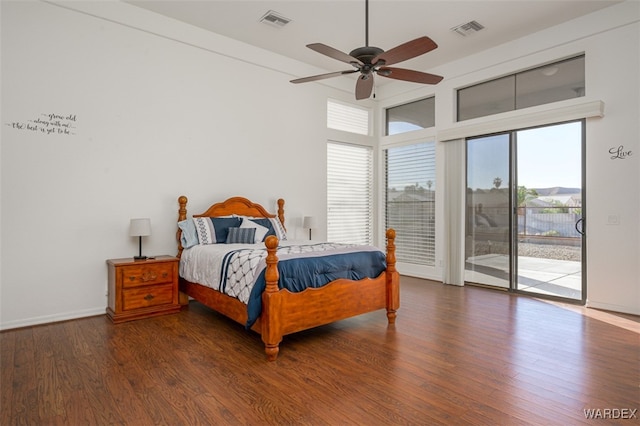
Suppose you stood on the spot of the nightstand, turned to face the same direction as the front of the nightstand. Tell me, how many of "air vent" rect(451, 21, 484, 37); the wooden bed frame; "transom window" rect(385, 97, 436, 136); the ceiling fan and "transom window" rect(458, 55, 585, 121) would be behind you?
0

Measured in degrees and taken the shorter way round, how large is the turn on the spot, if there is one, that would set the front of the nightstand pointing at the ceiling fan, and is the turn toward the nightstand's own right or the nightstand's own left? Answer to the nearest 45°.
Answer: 0° — it already faces it

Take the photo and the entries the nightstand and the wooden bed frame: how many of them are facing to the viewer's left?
0

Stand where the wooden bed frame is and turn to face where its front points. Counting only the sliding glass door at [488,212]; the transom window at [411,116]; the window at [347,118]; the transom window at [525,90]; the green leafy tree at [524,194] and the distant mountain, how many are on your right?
0

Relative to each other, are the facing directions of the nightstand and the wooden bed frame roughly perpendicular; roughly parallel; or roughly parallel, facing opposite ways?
roughly parallel

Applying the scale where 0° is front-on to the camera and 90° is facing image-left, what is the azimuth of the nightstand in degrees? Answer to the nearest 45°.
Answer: approximately 315°

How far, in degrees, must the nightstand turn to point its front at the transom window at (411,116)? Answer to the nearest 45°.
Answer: approximately 45° to its left

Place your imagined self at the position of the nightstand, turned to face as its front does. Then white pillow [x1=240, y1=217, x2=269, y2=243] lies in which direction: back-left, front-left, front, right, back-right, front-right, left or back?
front-left

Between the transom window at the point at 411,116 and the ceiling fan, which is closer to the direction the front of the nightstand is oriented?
the ceiling fan

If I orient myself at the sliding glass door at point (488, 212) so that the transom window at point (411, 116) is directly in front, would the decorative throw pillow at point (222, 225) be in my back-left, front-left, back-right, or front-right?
front-left

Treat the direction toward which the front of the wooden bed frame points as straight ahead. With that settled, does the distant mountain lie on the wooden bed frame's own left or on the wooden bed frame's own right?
on the wooden bed frame's own left

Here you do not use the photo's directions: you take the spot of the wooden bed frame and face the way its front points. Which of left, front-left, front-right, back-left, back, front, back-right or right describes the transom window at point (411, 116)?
left

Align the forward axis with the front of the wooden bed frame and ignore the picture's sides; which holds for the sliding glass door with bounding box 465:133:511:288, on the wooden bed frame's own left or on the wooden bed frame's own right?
on the wooden bed frame's own left
